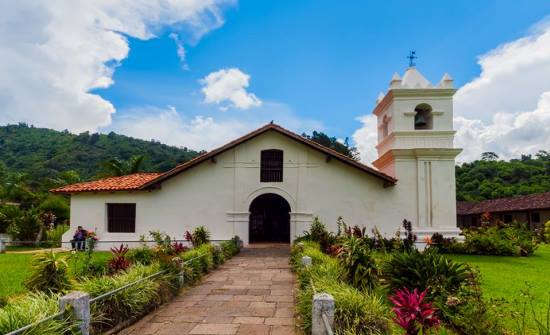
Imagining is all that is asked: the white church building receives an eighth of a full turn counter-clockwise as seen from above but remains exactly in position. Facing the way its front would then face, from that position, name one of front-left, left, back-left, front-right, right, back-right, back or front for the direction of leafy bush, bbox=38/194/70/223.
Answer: back

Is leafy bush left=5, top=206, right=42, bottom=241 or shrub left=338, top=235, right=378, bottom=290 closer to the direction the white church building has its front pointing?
the shrub

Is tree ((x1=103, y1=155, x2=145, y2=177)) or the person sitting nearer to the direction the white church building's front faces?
the person sitting

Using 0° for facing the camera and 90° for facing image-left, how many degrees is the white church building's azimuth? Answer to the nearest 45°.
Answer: approximately 0°

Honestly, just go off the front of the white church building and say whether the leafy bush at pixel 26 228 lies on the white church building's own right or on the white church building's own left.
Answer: on the white church building's own right
